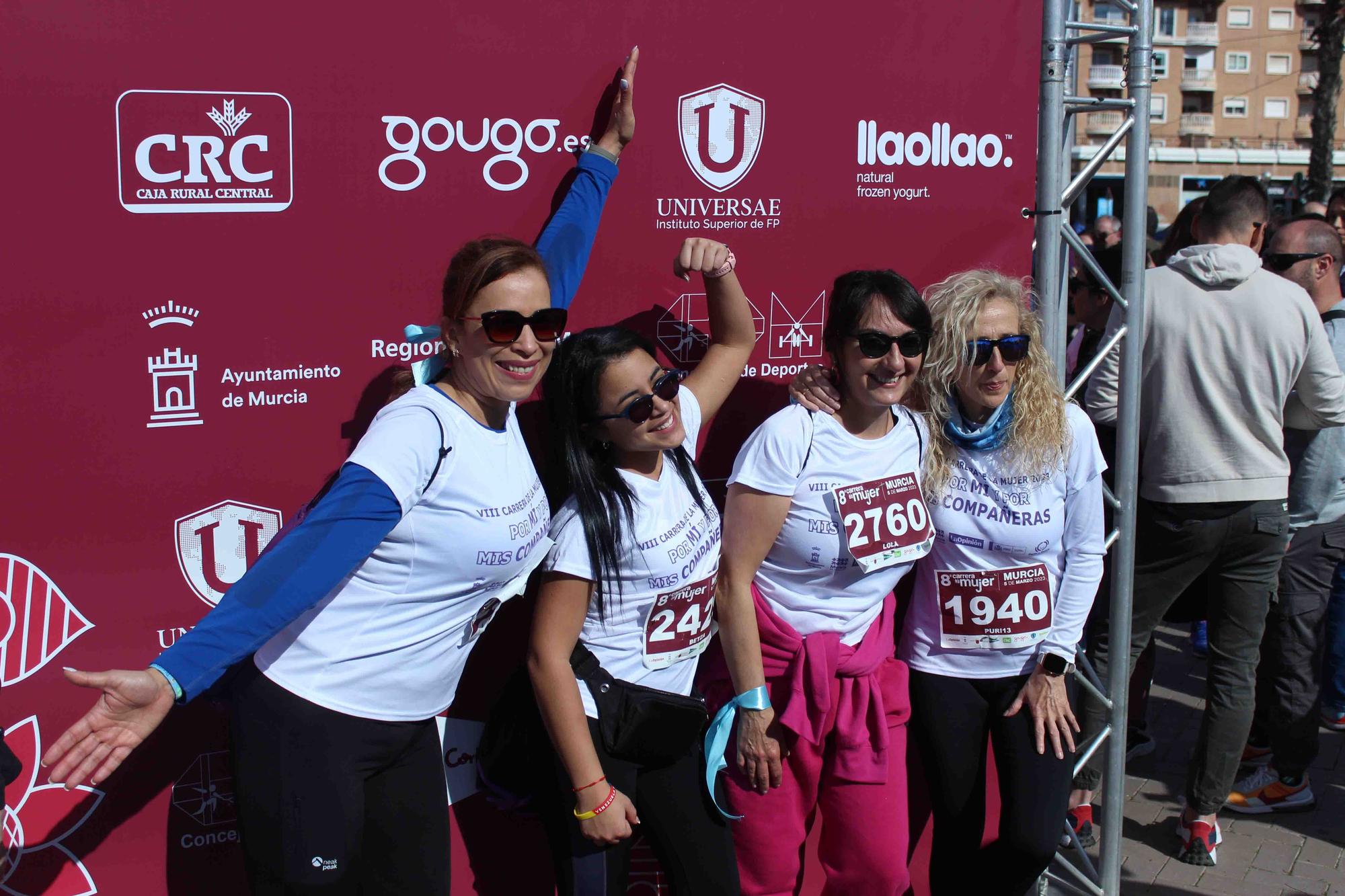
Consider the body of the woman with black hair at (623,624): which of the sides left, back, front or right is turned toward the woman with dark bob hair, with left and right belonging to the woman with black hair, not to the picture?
left

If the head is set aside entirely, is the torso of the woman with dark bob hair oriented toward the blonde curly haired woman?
no

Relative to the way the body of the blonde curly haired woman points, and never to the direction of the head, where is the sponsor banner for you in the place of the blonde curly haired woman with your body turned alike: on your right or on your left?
on your right

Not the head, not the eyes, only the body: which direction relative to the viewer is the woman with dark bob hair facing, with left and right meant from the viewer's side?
facing the viewer and to the right of the viewer

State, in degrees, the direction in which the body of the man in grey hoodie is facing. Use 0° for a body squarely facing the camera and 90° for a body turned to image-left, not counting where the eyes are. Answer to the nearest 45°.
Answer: approximately 180°

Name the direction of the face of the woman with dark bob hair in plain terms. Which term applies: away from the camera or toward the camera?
toward the camera

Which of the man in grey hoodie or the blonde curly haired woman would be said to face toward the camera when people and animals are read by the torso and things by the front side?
the blonde curly haired woman

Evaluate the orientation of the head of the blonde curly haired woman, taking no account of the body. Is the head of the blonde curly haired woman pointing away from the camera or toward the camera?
toward the camera

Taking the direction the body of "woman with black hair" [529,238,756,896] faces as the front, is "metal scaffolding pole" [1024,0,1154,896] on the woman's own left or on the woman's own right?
on the woman's own left

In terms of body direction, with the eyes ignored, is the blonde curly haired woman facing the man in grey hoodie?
no

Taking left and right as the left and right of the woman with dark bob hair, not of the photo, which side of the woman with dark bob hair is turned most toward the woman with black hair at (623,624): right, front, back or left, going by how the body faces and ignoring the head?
right

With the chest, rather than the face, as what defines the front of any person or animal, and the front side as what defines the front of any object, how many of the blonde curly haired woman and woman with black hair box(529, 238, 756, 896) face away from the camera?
0

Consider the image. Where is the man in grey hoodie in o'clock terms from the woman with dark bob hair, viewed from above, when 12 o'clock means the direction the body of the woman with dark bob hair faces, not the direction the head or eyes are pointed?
The man in grey hoodie is roughly at 9 o'clock from the woman with dark bob hair.

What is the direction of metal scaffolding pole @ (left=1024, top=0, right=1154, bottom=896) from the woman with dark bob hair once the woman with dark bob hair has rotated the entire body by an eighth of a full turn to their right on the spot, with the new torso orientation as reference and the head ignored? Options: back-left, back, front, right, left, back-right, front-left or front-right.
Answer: back-left

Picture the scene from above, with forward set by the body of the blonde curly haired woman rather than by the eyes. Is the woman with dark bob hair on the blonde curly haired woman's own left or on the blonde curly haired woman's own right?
on the blonde curly haired woman's own right

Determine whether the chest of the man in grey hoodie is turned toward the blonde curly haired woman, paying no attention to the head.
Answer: no

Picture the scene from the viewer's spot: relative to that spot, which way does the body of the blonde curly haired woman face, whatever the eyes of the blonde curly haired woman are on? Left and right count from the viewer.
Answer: facing the viewer

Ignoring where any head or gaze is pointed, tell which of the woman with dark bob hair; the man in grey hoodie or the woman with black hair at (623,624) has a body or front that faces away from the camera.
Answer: the man in grey hoodie
